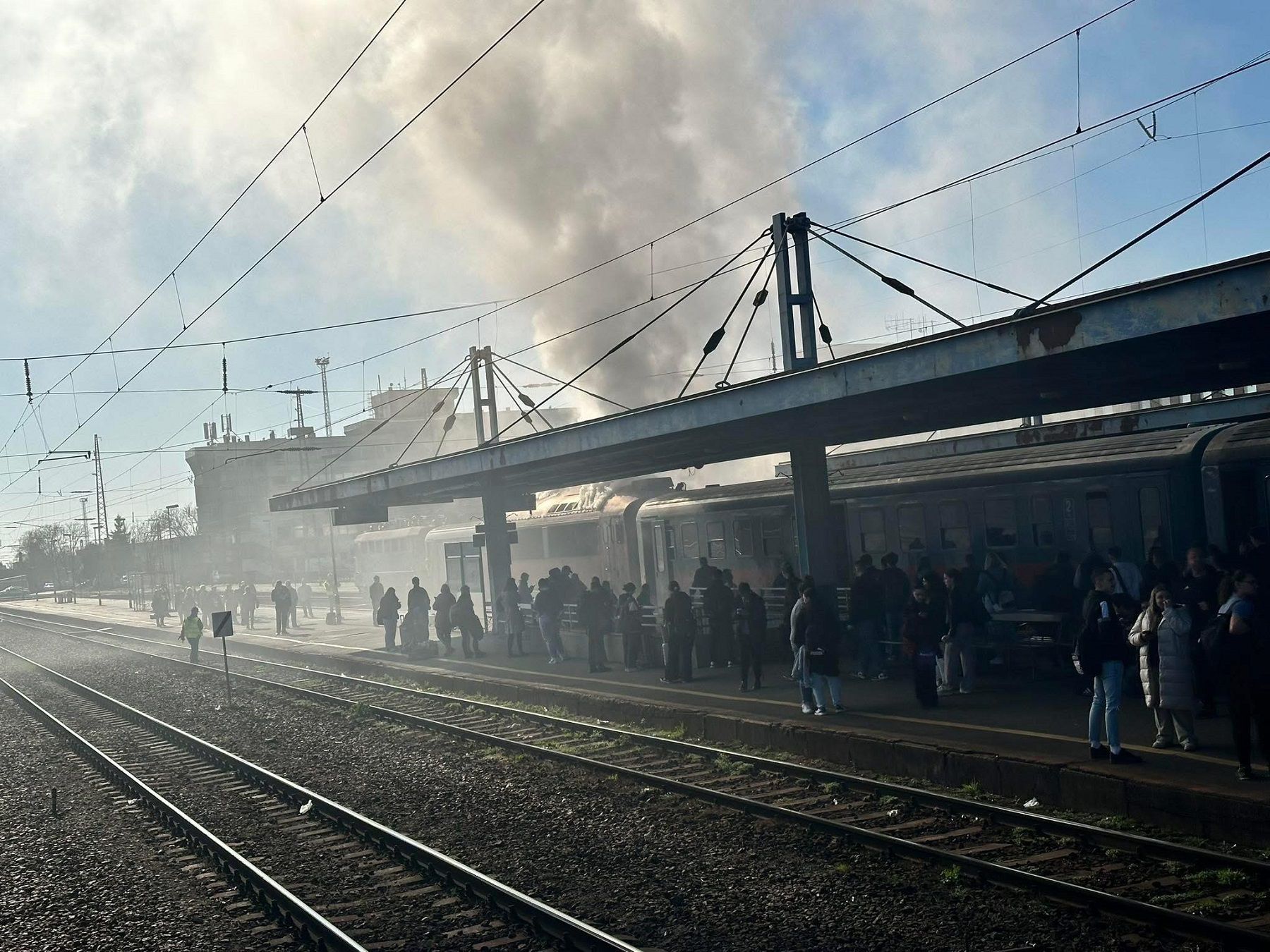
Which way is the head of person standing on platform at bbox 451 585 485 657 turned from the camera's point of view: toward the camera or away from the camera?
away from the camera

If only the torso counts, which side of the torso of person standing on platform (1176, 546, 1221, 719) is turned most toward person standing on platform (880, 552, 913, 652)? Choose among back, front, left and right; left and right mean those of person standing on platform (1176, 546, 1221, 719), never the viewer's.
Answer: right

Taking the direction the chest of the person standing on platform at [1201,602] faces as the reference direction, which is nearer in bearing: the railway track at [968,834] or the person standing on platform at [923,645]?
the railway track

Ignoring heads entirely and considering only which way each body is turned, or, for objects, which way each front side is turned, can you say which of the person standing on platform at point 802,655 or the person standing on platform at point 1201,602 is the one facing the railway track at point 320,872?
the person standing on platform at point 1201,602

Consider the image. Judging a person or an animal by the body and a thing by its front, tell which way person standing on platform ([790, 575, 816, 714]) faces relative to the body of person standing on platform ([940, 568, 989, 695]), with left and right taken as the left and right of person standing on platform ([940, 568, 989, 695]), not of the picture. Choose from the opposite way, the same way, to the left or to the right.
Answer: the opposite way

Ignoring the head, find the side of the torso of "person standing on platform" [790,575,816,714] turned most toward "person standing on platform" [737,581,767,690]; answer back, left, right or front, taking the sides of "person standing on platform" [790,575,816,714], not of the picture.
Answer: left

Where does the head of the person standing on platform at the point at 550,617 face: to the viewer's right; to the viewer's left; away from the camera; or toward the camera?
away from the camera

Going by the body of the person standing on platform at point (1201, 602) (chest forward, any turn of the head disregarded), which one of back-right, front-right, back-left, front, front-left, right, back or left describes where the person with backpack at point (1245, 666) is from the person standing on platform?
front-left

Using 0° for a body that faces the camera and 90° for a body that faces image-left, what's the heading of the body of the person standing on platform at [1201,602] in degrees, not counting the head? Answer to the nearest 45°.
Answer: approximately 45°

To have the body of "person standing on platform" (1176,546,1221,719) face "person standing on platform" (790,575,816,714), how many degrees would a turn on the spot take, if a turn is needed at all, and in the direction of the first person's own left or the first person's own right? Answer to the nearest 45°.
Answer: approximately 45° to the first person's own right

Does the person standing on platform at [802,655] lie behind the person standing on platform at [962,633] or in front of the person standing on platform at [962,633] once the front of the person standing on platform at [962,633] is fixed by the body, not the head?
in front
